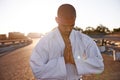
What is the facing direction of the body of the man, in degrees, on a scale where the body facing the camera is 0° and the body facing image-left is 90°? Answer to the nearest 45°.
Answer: approximately 0°
